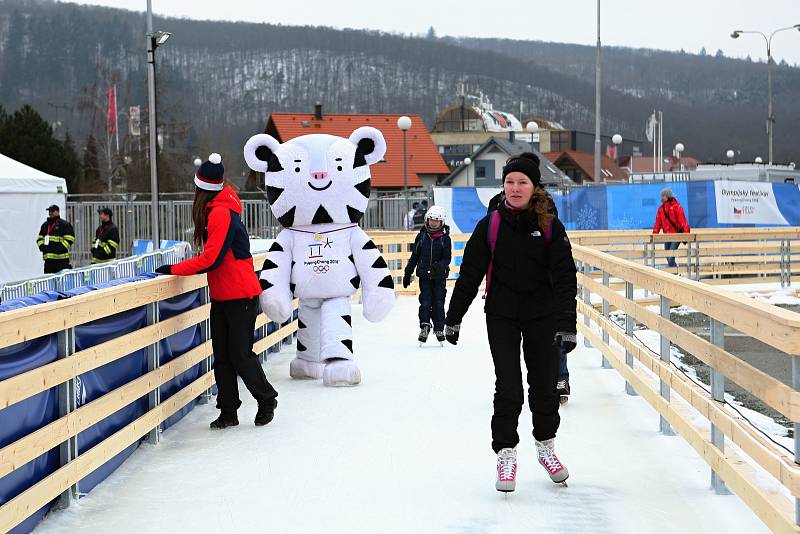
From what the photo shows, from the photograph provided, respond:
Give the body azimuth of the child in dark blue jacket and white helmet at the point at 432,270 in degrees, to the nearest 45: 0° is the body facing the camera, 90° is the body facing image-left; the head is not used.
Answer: approximately 0°

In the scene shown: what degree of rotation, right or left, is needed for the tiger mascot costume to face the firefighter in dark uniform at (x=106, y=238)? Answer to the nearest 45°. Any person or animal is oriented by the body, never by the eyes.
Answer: approximately 180°

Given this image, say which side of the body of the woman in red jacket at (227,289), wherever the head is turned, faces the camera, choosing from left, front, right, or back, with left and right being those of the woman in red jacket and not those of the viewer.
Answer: left

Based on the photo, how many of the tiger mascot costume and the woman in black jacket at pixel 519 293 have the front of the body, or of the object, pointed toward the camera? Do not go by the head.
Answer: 2

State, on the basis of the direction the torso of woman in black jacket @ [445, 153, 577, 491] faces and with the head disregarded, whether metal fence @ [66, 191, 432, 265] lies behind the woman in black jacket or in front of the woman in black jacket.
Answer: behind

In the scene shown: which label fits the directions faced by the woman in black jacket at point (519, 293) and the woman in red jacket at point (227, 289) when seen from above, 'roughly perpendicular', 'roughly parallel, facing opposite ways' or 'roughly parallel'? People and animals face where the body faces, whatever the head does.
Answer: roughly perpendicular

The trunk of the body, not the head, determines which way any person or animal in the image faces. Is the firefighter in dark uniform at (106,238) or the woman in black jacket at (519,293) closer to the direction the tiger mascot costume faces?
the woman in black jacket
